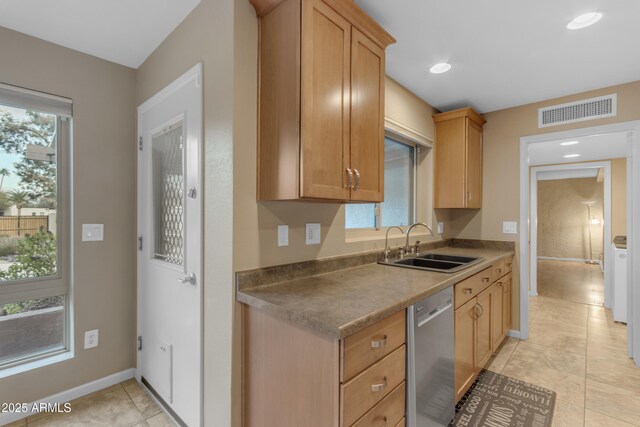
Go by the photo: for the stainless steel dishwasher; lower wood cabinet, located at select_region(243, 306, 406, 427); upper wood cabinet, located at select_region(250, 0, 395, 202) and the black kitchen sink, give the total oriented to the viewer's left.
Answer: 0

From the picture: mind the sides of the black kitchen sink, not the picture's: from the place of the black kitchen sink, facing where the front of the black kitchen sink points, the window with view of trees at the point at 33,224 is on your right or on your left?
on your right

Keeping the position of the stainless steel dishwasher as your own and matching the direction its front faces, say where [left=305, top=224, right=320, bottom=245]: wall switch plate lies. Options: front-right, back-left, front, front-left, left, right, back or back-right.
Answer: back-right

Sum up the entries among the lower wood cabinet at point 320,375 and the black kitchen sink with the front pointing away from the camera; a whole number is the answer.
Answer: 0

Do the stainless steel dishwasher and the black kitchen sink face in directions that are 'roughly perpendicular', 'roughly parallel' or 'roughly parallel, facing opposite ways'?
roughly parallel

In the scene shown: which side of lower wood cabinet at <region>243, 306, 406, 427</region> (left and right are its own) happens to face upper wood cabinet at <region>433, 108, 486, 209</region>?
left

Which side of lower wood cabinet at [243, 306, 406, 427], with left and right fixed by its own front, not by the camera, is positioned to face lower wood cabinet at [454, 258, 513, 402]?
left

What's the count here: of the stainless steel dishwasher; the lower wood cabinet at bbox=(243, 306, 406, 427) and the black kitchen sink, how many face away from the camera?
0

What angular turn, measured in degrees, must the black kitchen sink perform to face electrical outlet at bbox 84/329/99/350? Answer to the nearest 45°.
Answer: approximately 90° to its right

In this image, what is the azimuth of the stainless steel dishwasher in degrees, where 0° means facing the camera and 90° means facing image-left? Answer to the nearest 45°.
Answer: approximately 315°

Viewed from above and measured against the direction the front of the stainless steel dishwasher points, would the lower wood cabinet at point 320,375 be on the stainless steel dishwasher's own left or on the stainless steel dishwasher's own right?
on the stainless steel dishwasher's own right

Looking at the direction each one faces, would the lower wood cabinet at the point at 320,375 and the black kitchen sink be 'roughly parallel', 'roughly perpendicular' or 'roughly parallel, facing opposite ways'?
roughly parallel

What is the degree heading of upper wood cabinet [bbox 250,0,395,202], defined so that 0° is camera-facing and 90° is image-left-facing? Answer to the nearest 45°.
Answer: approximately 315°

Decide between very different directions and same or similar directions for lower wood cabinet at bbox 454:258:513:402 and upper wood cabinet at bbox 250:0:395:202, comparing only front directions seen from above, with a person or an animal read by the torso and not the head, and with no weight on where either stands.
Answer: same or similar directions

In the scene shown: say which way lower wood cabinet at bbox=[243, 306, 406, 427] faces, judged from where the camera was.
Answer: facing the viewer and to the right of the viewer

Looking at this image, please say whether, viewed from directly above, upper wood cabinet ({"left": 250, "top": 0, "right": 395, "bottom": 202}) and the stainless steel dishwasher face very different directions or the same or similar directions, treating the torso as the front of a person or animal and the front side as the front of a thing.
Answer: same or similar directions
